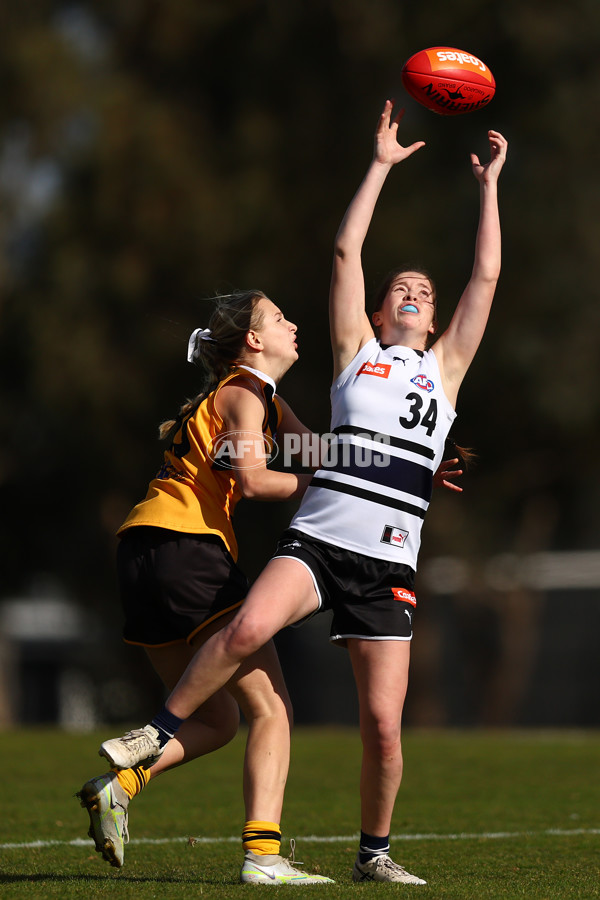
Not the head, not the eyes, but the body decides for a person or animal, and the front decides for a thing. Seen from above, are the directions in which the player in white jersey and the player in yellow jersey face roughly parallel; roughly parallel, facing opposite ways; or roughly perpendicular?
roughly perpendicular

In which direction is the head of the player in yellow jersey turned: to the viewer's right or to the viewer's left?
to the viewer's right

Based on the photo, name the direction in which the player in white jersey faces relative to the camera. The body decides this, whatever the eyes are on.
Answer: toward the camera

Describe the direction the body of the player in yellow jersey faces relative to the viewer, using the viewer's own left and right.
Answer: facing to the right of the viewer
